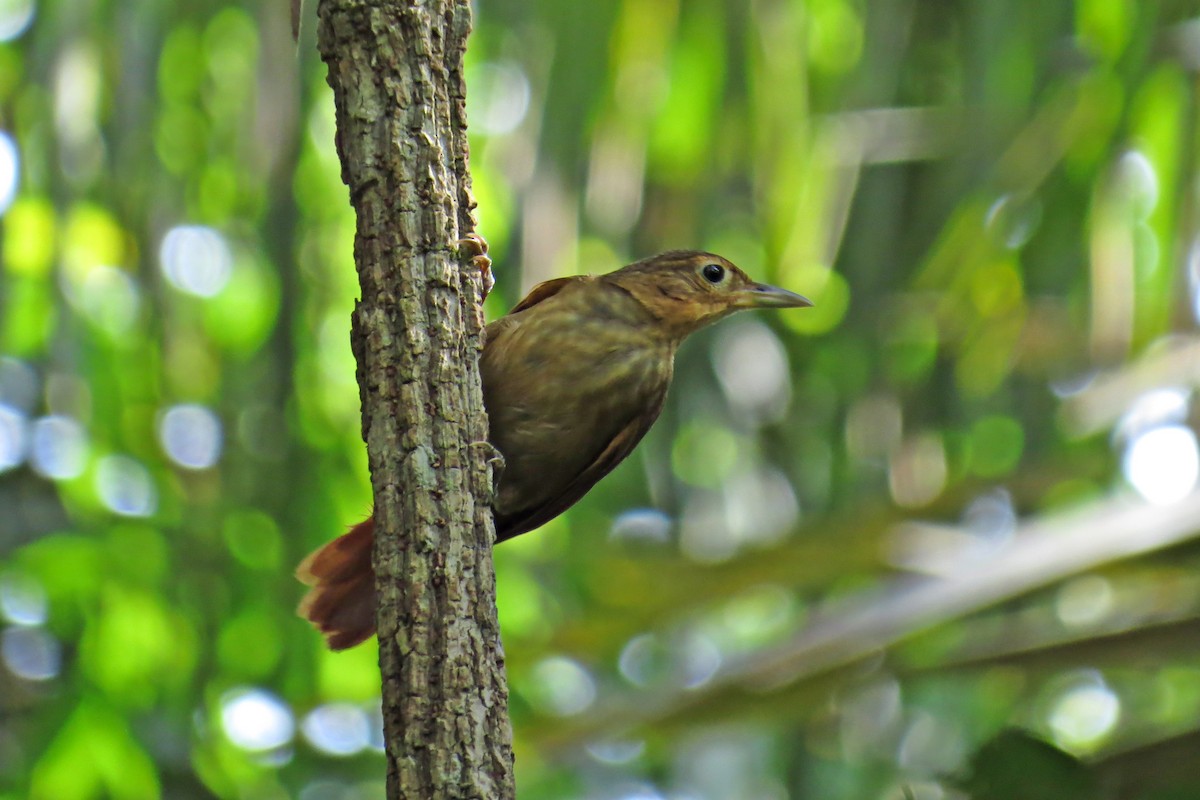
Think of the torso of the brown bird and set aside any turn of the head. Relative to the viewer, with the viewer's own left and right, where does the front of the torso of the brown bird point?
facing to the right of the viewer
